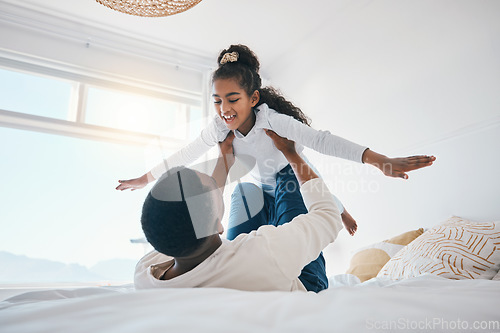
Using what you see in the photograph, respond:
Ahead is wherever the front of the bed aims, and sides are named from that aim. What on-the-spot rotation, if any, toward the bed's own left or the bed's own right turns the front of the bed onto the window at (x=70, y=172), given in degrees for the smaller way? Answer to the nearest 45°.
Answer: approximately 45° to the bed's own right

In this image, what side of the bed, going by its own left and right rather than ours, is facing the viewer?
left
